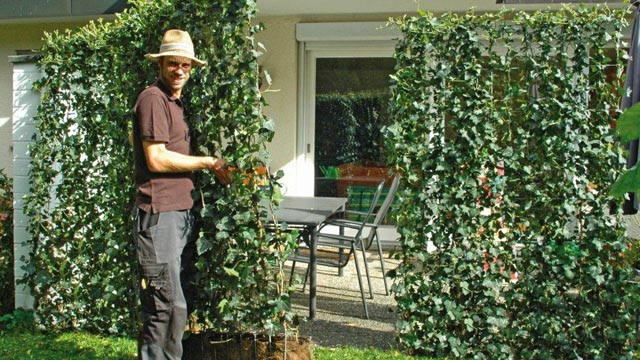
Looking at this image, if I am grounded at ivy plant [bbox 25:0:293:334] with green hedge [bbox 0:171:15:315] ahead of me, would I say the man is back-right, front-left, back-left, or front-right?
back-left

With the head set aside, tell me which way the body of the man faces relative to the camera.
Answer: to the viewer's right

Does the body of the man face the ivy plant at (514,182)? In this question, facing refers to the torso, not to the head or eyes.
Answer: yes

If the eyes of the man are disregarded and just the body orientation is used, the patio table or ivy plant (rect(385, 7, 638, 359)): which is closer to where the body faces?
the ivy plant

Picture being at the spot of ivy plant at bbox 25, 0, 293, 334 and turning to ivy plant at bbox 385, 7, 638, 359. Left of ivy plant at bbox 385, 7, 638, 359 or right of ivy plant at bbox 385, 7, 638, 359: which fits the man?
right

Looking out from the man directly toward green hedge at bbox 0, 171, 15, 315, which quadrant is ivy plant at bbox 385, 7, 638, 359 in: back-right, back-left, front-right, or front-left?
back-right

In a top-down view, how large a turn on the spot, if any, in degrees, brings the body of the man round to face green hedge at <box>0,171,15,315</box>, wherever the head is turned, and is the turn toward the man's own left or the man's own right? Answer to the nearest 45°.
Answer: approximately 135° to the man's own left
